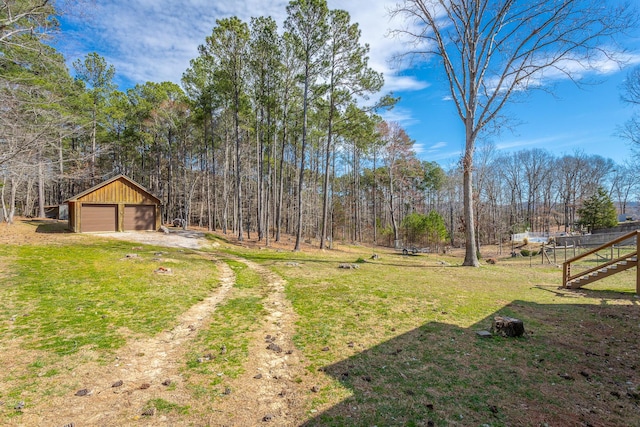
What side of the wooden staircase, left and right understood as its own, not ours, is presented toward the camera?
left

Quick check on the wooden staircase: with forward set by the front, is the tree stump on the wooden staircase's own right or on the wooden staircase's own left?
on the wooden staircase's own left
